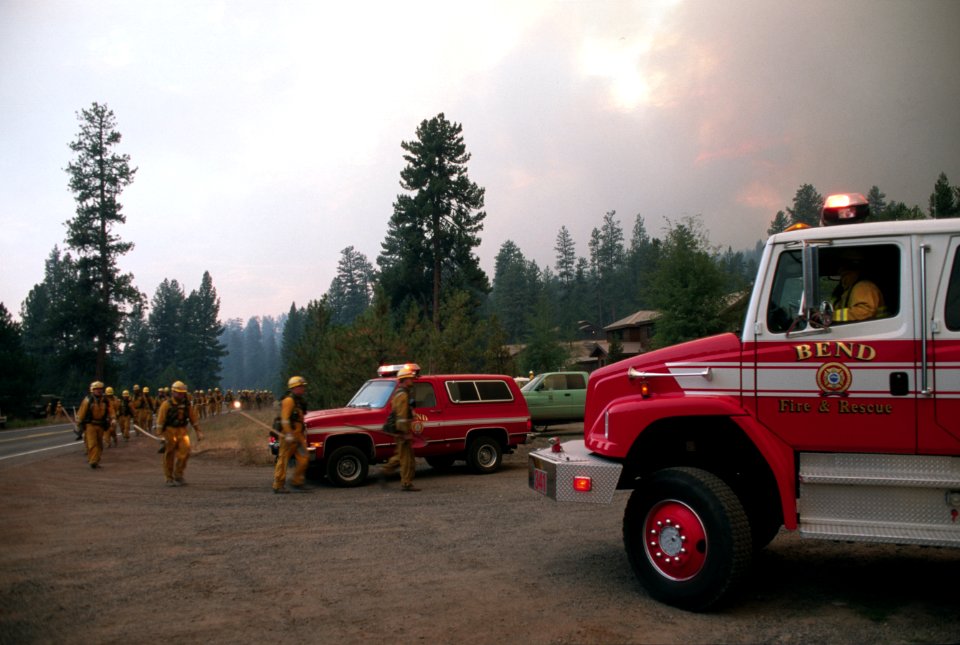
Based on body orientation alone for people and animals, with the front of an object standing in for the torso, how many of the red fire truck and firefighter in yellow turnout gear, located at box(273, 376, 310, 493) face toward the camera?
0

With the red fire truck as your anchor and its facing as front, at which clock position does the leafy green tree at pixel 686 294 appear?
The leafy green tree is roughly at 3 o'clock from the red fire truck.

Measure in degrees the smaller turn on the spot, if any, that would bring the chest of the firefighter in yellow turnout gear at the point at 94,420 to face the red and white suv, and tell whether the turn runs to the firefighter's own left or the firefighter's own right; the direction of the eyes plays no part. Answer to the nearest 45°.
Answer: approximately 45° to the firefighter's own left

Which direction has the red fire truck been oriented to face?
to the viewer's left

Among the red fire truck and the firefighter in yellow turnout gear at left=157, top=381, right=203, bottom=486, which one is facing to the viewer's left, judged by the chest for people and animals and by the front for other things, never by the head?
the red fire truck

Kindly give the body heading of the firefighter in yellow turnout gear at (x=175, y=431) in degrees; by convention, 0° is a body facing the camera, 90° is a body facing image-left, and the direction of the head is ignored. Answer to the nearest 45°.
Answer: approximately 0°
